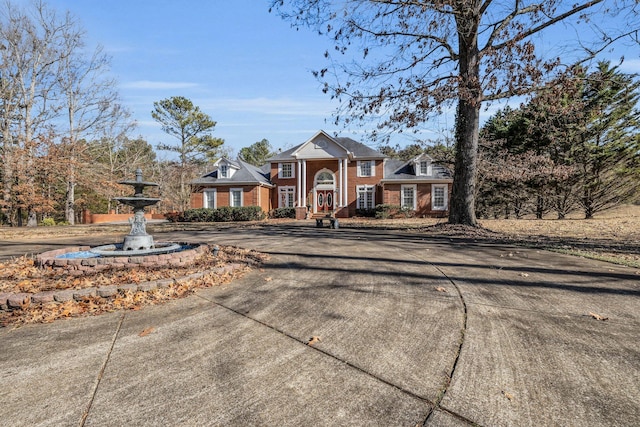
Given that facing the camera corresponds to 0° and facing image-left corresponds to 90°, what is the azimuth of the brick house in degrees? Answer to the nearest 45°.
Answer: approximately 0°

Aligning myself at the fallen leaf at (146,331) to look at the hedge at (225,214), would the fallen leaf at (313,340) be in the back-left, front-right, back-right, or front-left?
back-right

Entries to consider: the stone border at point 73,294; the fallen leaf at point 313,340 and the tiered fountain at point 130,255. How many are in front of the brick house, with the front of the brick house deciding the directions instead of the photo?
3

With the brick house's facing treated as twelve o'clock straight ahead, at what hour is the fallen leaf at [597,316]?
The fallen leaf is roughly at 12 o'clock from the brick house.

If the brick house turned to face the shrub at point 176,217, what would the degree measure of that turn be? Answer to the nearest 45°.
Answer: approximately 90° to its right

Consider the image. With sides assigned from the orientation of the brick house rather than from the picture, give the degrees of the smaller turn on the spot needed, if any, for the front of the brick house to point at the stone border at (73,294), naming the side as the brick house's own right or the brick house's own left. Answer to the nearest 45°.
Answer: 0° — it already faces it

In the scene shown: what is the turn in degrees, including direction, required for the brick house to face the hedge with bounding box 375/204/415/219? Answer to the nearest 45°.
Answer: approximately 45° to its left

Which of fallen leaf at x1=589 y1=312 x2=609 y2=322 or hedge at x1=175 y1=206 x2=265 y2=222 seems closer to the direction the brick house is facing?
the fallen leaf

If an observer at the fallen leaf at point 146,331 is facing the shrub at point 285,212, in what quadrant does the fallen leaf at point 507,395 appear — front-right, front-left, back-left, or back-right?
back-right

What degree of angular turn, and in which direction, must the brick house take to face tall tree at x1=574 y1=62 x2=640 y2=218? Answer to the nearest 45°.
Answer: approximately 90° to its left

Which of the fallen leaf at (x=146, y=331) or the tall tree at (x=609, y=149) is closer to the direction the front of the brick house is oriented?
the fallen leaf

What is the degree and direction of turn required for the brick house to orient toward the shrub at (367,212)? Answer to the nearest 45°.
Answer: approximately 45° to its left

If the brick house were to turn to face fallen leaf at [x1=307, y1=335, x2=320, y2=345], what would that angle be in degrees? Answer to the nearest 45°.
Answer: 0° — it already faces it
